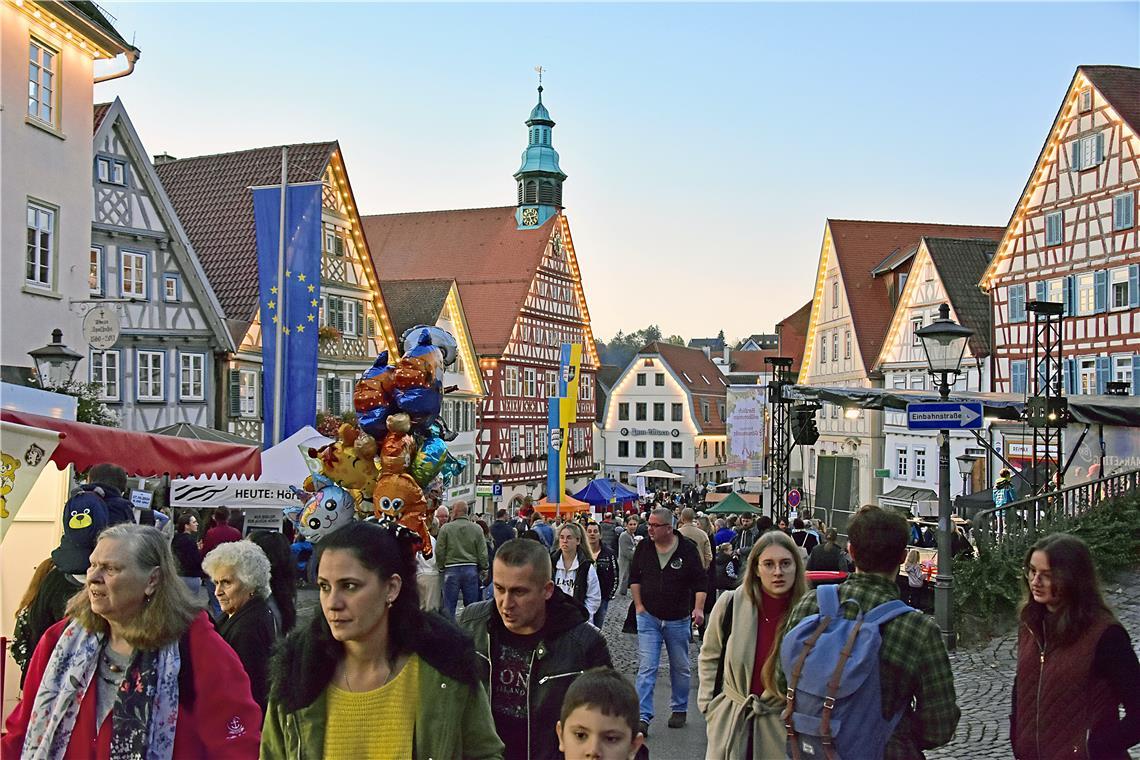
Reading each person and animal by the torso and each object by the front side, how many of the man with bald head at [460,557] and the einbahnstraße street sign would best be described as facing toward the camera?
1

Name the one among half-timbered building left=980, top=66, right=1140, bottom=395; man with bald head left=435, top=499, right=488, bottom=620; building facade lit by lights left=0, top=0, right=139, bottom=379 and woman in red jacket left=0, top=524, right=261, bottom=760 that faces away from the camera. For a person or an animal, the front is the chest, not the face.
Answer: the man with bald head

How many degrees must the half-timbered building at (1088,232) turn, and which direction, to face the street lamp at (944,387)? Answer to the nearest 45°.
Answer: approximately 45° to its left

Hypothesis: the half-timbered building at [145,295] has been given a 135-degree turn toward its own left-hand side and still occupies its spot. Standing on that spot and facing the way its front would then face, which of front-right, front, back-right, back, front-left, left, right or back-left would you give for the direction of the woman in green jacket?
back

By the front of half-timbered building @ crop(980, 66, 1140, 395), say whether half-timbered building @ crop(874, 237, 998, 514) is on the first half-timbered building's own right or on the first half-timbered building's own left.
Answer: on the first half-timbered building's own right

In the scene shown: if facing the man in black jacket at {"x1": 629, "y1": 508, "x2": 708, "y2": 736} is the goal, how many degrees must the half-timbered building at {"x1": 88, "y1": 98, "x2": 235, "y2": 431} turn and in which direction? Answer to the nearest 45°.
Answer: approximately 45° to its right

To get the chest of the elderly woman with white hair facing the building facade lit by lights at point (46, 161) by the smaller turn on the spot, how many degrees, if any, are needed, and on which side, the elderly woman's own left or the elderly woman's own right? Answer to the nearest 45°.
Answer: approximately 135° to the elderly woman's own right

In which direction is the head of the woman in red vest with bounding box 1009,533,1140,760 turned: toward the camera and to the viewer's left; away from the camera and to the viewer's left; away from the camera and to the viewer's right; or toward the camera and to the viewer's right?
toward the camera and to the viewer's left

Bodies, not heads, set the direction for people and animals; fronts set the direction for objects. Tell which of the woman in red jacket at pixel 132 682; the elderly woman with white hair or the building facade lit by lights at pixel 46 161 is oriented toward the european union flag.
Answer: the building facade lit by lights

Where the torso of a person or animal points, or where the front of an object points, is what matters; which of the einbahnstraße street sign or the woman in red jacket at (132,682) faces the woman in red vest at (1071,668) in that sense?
the einbahnstraße street sign

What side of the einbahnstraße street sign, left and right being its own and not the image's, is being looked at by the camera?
front

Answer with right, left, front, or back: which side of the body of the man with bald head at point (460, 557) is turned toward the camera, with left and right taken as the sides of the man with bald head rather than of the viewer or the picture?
back

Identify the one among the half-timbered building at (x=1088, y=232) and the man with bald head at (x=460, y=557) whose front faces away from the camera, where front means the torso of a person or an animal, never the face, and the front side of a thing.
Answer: the man with bald head

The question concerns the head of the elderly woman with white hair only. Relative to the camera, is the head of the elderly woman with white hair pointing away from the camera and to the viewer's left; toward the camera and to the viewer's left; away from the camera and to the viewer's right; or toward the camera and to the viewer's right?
toward the camera and to the viewer's left

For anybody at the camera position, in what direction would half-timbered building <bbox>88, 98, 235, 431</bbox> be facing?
facing the viewer and to the right of the viewer

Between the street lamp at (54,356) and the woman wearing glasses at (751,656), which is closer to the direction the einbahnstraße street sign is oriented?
the woman wearing glasses

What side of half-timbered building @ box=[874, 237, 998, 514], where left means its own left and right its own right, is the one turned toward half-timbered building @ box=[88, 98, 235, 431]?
front

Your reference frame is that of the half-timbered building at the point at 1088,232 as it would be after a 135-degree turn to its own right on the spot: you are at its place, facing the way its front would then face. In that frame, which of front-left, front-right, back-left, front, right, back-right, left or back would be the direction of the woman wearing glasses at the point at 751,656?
back

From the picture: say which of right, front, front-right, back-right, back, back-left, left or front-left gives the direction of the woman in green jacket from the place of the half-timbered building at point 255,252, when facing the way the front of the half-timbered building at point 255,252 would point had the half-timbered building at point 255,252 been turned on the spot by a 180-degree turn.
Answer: back-left
